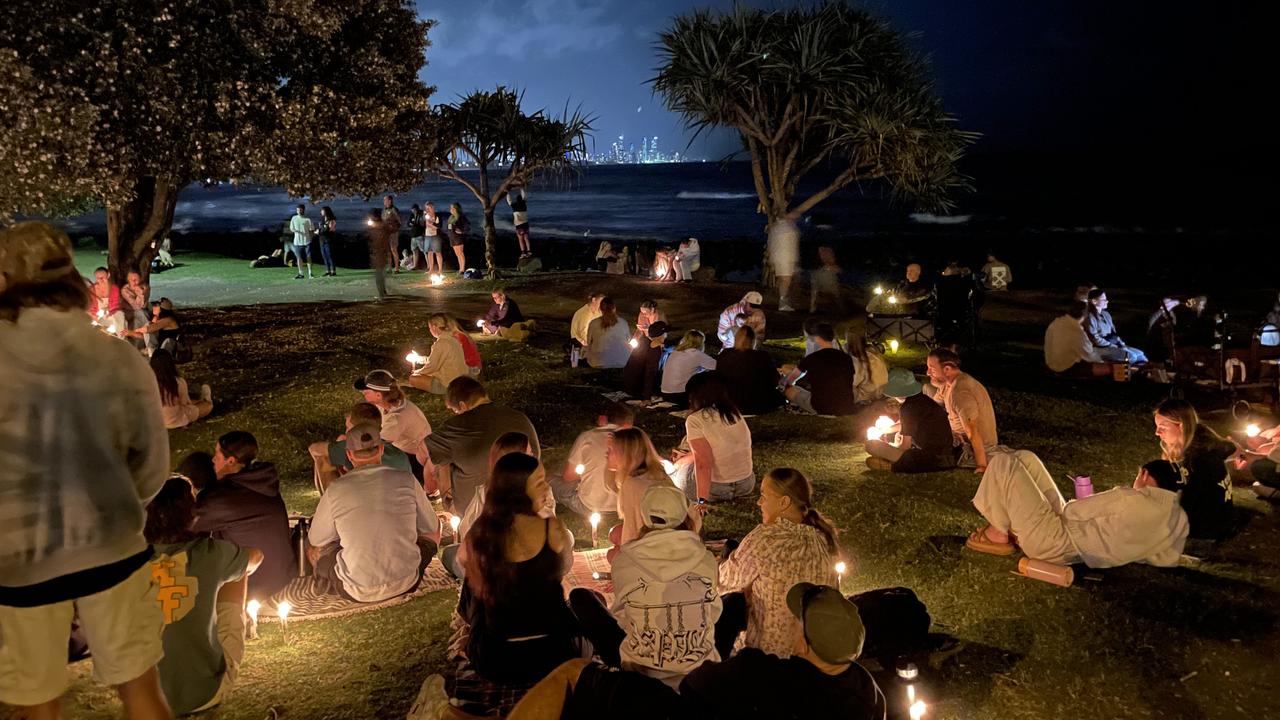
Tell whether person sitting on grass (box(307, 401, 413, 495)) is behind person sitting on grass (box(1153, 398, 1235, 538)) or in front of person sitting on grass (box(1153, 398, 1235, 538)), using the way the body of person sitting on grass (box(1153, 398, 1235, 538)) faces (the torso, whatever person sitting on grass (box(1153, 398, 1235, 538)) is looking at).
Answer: in front

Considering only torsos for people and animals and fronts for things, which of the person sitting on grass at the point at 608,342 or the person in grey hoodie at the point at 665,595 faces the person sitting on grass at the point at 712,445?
the person in grey hoodie

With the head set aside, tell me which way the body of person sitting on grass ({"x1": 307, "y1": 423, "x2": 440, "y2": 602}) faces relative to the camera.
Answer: away from the camera

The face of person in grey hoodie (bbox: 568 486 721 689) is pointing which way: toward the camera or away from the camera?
away from the camera

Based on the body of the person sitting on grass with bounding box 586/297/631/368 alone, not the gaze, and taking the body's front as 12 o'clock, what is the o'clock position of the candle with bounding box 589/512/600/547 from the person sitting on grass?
The candle is roughly at 6 o'clock from the person sitting on grass.

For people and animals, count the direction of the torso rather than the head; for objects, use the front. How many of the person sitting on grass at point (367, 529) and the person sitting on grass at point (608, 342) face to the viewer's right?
0

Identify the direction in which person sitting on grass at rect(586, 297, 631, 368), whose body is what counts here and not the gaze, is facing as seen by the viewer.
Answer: away from the camera

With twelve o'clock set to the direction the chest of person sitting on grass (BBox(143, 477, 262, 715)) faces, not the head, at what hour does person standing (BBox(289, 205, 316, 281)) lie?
The person standing is roughly at 11 o'clock from the person sitting on grass.

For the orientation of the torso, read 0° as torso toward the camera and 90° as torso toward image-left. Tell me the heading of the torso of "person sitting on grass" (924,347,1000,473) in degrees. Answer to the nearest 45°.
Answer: approximately 90°

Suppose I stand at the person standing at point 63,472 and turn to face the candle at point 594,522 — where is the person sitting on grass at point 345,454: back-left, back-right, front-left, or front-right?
front-left

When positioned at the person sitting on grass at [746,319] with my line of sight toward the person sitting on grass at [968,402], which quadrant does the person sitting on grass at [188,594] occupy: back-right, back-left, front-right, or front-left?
front-right

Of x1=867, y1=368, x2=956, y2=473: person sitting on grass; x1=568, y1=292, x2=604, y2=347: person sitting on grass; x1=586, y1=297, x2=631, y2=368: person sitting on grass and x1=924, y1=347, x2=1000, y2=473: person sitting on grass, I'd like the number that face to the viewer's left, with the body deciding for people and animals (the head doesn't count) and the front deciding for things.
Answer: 2

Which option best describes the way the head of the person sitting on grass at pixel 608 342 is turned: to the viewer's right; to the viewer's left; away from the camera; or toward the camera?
away from the camera

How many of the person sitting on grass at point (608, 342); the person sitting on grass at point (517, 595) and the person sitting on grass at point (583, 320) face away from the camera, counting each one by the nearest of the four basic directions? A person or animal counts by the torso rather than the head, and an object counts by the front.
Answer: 2
